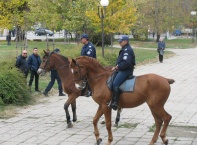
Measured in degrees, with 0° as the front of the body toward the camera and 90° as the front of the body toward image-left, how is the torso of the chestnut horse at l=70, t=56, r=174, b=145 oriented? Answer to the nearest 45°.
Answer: approximately 90°

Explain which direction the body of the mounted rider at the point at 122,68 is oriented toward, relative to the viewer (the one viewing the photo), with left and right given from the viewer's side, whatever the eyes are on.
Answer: facing to the left of the viewer

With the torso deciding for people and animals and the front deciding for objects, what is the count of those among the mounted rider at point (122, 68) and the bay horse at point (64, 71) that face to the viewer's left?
2

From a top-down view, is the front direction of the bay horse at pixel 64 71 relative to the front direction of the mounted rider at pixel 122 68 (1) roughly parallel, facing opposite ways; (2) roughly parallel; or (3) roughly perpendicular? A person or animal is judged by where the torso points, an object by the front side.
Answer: roughly parallel

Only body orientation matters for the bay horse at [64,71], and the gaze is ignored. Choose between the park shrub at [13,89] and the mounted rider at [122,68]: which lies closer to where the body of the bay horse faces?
the park shrub

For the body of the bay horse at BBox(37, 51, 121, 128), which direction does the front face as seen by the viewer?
to the viewer's left

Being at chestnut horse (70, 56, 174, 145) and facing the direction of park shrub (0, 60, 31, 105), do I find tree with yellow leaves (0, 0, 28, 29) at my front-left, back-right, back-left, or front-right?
front-right

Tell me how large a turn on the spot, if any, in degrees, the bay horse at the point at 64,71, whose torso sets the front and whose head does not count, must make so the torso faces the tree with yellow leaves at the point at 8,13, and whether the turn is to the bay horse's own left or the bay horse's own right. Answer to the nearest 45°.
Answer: approximately 90° to the bay horse's own right
